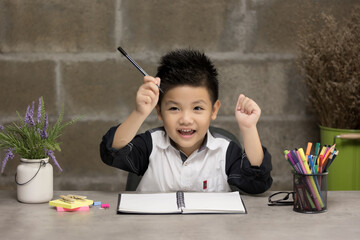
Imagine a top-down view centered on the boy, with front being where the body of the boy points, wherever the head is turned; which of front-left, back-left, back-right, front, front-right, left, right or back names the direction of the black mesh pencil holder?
front-left

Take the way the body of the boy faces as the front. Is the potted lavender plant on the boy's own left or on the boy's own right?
on the boy's own right

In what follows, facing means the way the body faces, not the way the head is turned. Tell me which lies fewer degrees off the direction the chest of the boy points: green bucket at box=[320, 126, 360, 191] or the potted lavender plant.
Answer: the potted lavender plant

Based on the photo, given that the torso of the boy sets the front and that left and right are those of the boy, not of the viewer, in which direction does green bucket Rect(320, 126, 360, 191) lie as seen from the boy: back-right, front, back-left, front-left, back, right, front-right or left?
back-left

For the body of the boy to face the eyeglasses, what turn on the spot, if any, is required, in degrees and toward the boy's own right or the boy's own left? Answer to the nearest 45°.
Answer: approximately 45° to the boy's own left

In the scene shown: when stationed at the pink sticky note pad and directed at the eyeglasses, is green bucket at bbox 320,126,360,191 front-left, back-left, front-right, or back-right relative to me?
front-left

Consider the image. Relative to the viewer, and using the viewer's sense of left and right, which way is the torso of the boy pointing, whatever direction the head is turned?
facing the viewer

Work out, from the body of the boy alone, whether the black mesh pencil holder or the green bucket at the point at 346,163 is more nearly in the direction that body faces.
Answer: the black mesh pencil holder

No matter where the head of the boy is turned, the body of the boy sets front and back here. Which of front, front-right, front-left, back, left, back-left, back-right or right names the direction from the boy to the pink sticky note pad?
front-right
